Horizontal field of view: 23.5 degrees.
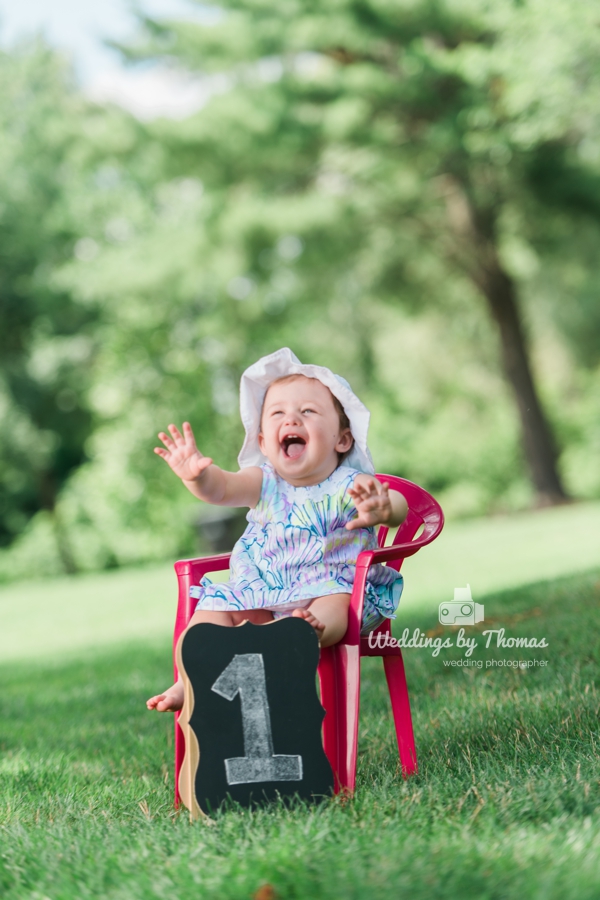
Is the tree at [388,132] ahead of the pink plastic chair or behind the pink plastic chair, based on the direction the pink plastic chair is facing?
behind

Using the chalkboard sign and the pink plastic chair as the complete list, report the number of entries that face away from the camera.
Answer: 0

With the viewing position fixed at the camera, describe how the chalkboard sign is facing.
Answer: facing the viewer and to the right of the viewer

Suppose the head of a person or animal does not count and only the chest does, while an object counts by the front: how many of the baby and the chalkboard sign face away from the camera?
0

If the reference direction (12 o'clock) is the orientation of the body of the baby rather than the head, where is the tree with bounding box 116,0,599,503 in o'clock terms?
The tree is roughly at 5 o'clock from the baby.

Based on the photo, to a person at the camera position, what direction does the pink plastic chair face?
facing the viewer and to the left of the viewer
